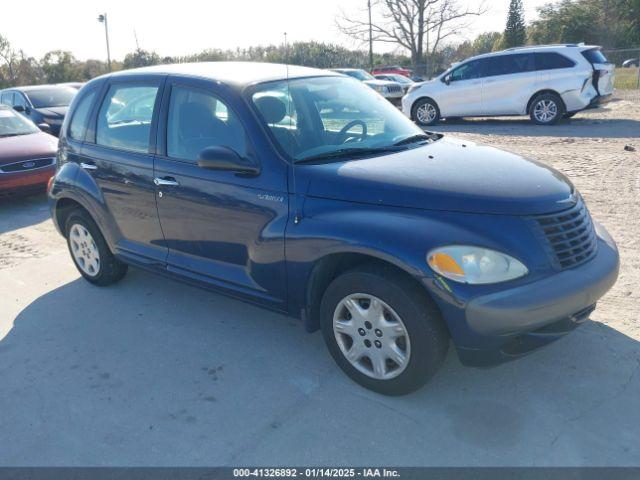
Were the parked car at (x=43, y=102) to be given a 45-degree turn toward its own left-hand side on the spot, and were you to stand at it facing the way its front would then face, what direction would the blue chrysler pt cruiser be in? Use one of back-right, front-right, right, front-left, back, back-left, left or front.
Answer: right

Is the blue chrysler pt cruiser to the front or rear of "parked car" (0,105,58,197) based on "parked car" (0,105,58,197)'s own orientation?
to the front

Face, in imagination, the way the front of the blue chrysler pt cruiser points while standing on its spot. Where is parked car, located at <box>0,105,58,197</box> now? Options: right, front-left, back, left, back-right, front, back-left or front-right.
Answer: back

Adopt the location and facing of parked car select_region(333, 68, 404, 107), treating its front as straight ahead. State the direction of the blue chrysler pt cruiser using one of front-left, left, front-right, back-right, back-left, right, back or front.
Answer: front-right

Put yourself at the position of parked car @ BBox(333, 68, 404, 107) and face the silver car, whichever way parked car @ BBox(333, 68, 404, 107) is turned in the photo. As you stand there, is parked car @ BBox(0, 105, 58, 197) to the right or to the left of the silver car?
right

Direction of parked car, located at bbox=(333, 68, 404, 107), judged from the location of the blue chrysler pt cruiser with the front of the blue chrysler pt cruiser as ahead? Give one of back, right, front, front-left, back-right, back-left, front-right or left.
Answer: back-left

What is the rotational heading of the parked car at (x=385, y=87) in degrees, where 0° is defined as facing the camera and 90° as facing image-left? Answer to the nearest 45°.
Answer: approximately 315°

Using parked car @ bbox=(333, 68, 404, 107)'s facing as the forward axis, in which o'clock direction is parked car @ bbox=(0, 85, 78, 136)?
parked car @ bbox=(0, 85, 78, 136) is roughly at 3 o'clock from parked car @ bbox=(333, 68, 404, 107).

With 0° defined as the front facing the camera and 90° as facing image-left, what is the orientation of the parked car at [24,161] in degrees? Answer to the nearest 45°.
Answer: approximately 315°
